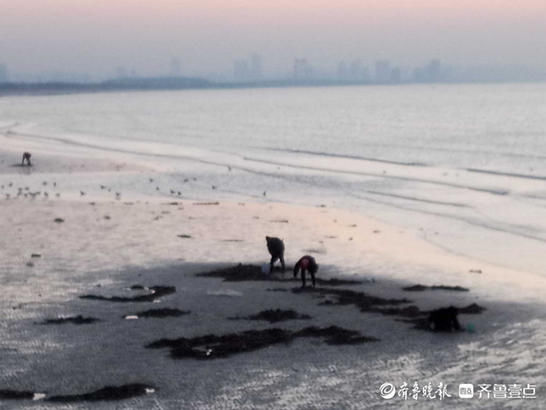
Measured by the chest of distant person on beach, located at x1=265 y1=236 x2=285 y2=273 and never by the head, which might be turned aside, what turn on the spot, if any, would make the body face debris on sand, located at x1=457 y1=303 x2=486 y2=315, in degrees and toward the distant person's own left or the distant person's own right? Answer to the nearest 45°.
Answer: approximately 135° to the distant person's own left

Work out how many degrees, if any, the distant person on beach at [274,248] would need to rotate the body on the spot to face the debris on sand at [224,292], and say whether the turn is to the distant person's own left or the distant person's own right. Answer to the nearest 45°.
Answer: approximately 45° to the distant person's own left

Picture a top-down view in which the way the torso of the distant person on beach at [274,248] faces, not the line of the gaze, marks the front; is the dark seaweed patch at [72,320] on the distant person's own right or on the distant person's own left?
on the distant person's own left

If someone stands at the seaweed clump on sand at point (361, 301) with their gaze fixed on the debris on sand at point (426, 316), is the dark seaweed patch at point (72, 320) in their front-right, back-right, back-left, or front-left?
back-right

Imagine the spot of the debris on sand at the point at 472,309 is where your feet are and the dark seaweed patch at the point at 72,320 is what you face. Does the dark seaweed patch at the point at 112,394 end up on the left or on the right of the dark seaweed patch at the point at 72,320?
left

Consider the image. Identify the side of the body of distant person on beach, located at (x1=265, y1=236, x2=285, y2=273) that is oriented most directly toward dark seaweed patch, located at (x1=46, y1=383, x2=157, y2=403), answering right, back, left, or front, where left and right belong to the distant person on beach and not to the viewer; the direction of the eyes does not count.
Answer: left

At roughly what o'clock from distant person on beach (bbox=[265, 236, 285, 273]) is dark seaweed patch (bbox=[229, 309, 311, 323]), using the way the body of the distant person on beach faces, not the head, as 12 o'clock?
The dark seaweed patch is roughly at 9 o'clock from the distant person on beach.

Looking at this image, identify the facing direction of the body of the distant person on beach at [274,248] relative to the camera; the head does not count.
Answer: to the viewer's left

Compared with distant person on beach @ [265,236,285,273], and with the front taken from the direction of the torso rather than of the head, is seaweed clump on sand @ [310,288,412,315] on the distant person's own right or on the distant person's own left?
on the distant person's own left

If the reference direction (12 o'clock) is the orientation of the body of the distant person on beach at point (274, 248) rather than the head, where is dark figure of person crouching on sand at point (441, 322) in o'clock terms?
The dark figure of person crouching on sand is roughly at 8 o'clock from the distant person on beach.
